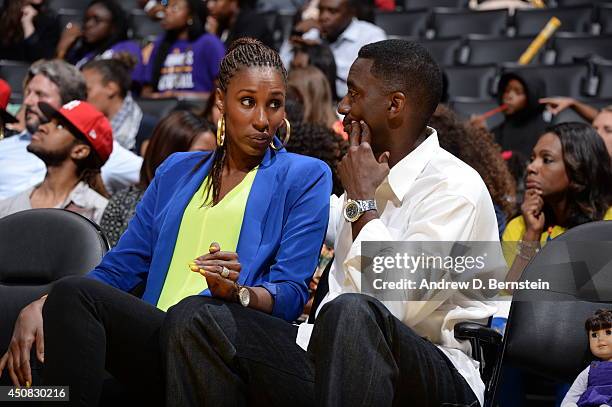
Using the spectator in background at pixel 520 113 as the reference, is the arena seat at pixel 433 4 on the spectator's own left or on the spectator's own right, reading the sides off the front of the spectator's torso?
on the spectator's own right

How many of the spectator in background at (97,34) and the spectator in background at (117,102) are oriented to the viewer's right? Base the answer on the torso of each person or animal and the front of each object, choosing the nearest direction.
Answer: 0

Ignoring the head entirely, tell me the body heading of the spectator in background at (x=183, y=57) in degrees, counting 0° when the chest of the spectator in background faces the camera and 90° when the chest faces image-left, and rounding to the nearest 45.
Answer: approximately 45°

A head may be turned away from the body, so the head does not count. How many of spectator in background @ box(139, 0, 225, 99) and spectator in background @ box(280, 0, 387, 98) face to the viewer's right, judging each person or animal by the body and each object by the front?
0

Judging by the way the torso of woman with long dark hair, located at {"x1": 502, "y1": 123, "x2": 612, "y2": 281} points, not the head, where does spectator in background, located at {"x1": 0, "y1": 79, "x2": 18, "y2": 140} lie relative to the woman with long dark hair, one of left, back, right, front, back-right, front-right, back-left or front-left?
front-right

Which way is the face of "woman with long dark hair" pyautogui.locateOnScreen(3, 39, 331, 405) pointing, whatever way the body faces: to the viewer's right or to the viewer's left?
to the viewer's right

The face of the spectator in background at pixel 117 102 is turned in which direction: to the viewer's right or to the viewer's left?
to the viewer's left

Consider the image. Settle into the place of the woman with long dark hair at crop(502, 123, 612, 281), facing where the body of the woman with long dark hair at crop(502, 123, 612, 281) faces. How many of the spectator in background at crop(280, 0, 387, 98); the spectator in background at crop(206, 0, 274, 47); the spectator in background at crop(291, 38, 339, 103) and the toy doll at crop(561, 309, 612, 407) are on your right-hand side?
3

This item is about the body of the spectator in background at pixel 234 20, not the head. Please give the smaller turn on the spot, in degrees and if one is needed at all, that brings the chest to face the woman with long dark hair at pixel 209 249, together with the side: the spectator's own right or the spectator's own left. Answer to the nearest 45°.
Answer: approximately 45° to the spectator's own left

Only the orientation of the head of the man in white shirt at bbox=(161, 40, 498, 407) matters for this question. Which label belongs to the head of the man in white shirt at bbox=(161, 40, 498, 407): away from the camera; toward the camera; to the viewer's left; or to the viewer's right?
to the viewer's left

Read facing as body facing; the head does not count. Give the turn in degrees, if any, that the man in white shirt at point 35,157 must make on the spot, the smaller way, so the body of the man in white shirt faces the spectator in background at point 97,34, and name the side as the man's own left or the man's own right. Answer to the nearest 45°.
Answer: approximately 135° to the man's own right
